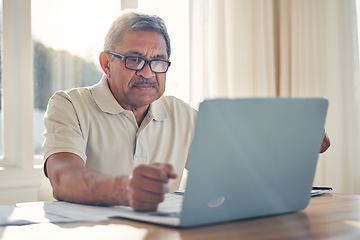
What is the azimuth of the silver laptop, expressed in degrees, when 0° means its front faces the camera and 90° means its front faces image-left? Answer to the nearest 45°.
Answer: approximately 135°
